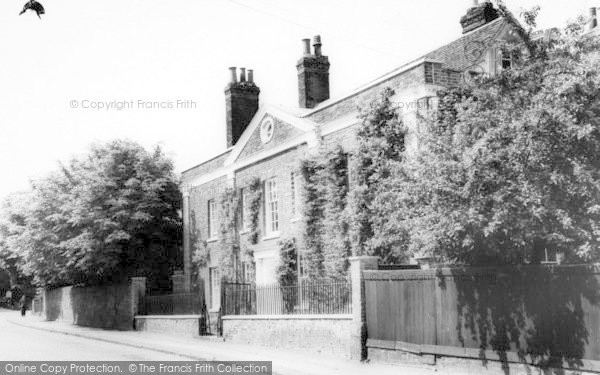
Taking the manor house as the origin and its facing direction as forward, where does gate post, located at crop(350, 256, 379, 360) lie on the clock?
The gate post is roughly at 10 o'clock from the manor house.

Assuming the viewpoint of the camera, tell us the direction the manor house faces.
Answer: facing the viewer and to the left of the viewer

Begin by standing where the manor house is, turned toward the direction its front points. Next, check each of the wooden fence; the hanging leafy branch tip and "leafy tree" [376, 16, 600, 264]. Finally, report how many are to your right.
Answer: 0

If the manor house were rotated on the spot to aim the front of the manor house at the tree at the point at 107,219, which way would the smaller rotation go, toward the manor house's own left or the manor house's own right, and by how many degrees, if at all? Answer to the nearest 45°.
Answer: approximately 90° to the manor house's own right

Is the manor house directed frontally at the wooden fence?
no

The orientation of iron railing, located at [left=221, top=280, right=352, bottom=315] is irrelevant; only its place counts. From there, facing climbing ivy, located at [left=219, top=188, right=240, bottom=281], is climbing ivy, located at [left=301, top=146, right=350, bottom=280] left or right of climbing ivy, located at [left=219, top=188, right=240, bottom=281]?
right

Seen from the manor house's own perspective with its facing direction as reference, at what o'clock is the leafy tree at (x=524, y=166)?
The leafy tree is roughly at 10 o'clock from the manor house.
